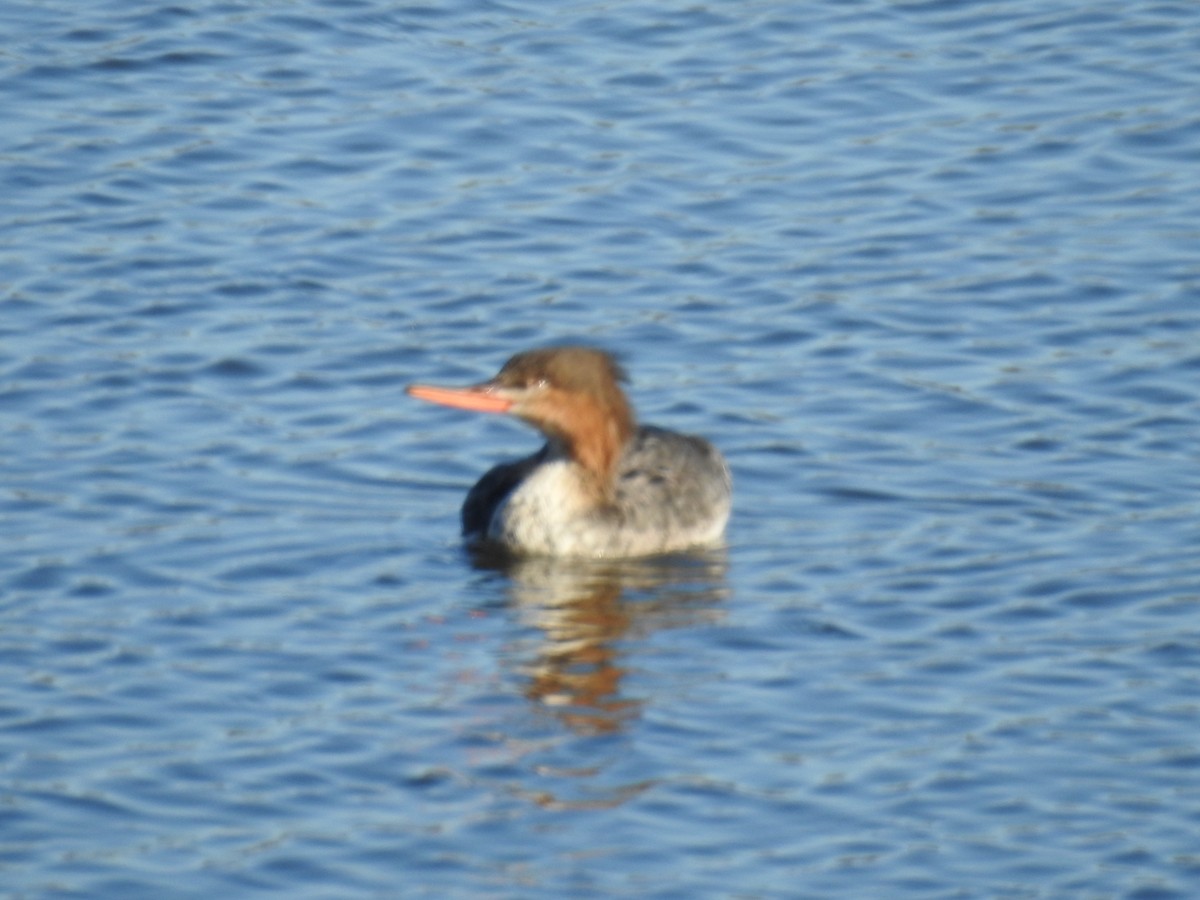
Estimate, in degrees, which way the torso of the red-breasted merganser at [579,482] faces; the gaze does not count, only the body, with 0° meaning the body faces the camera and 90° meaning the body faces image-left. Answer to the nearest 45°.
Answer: approximately 45°
